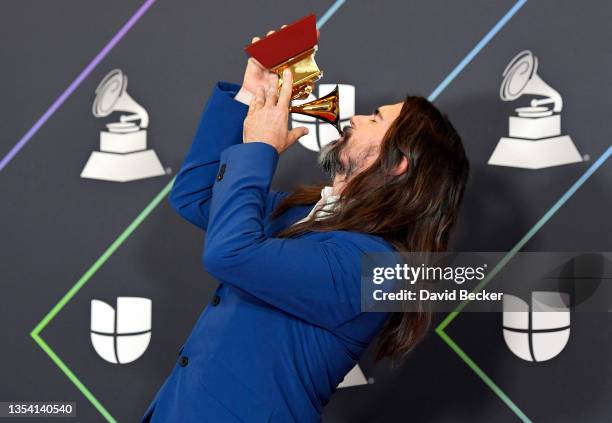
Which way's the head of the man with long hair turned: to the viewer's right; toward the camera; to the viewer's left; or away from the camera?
to the viewer's left

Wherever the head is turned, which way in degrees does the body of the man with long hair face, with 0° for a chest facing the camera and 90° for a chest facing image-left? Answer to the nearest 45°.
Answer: approximately 90°
